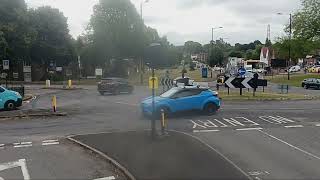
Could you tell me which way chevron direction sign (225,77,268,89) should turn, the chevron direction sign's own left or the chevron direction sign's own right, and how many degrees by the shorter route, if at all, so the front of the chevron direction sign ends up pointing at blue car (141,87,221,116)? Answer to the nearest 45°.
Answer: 0° — it already faces it

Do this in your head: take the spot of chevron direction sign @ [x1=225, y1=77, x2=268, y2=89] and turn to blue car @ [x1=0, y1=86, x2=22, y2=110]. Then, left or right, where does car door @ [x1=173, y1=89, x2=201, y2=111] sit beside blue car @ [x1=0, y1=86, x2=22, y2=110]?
left

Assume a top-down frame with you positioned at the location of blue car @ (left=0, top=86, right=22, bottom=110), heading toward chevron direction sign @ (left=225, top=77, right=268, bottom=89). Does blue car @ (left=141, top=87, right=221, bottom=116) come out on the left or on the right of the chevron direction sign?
right

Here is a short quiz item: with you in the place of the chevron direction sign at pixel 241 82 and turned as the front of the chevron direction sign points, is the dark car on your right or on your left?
on your right

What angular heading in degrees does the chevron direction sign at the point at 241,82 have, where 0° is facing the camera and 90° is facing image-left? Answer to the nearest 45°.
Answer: approximately 0°

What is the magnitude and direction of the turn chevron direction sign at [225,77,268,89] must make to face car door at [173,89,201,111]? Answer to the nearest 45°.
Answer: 0° — it already faces it

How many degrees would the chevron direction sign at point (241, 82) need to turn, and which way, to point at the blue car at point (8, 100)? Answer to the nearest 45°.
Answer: approximately 45° to its right

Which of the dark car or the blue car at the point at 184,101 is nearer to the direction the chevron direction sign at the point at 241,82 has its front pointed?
the blue car
